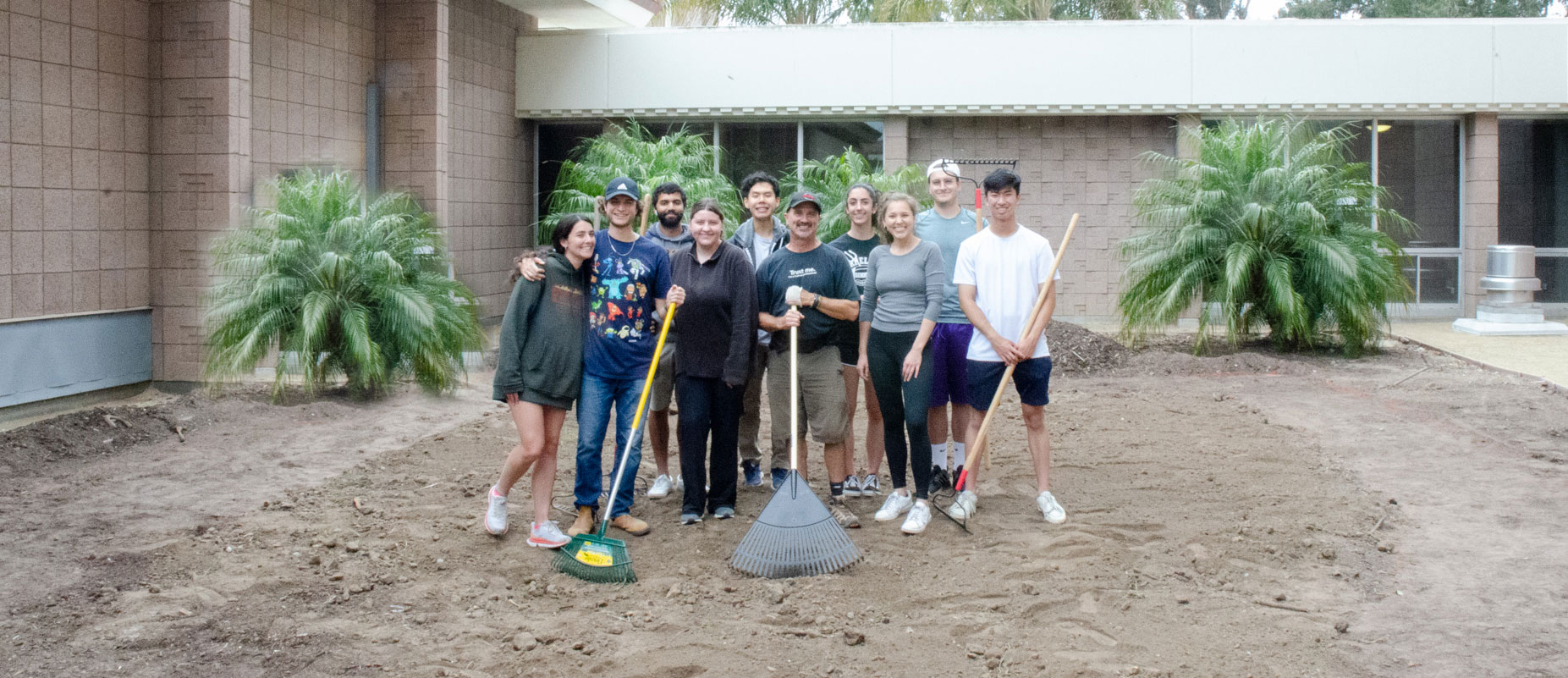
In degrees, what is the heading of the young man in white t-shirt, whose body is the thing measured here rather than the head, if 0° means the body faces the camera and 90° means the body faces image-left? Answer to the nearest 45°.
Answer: approximately 0°

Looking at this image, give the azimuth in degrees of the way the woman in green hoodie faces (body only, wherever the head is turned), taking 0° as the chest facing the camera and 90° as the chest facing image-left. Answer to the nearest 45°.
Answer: approximately 315°

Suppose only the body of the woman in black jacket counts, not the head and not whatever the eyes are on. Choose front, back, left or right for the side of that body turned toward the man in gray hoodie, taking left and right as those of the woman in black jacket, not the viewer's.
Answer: back

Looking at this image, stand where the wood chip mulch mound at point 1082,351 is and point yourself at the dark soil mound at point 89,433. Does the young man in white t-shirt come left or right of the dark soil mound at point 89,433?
left

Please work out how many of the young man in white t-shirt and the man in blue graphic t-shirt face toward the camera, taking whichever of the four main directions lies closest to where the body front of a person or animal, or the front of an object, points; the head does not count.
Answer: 2

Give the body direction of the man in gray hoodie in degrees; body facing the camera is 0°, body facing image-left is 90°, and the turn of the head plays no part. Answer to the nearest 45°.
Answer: approximately 0°

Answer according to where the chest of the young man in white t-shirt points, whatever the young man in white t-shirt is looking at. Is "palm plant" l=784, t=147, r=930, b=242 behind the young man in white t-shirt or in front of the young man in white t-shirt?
behind
